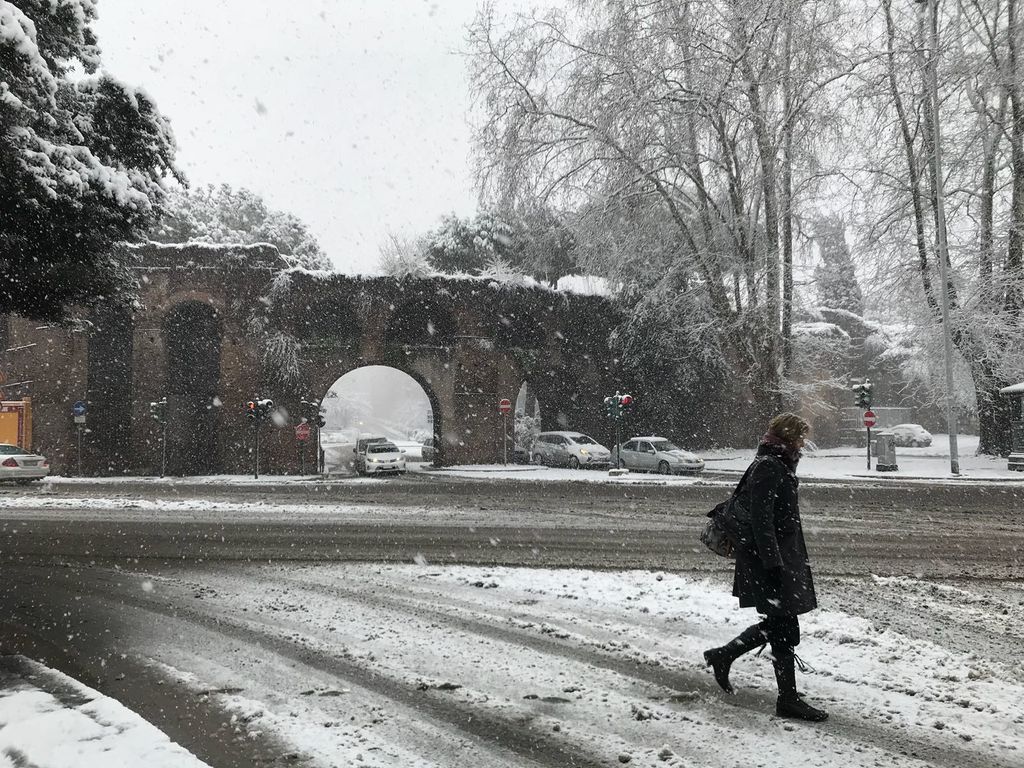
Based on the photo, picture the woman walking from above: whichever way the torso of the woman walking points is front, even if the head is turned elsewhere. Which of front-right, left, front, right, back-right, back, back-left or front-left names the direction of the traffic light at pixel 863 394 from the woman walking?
left

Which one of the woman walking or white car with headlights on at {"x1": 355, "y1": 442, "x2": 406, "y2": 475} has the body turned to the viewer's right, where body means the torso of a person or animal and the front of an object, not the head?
the woman walking

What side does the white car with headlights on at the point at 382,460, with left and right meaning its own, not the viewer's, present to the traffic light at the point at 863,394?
left

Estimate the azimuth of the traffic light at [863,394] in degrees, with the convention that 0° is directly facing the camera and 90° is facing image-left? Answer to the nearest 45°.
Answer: approximately 0°

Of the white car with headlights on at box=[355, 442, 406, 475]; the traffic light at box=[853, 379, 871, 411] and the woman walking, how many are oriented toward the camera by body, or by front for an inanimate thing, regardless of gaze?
2

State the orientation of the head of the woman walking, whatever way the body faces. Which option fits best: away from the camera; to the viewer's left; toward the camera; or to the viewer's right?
to the viewer's right

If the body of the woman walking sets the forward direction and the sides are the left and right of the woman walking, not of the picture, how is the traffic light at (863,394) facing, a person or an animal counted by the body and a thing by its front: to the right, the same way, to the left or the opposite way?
to the right

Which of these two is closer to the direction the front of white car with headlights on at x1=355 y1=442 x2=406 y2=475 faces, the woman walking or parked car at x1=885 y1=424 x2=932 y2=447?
the woman walking

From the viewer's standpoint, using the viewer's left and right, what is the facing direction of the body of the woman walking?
facing to the right of the viewer

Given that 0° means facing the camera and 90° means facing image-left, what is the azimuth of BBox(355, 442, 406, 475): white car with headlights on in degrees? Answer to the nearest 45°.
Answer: approximately 0°

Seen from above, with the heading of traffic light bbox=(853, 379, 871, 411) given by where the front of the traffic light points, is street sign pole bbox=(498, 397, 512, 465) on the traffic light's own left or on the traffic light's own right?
on the traffic light's own right
